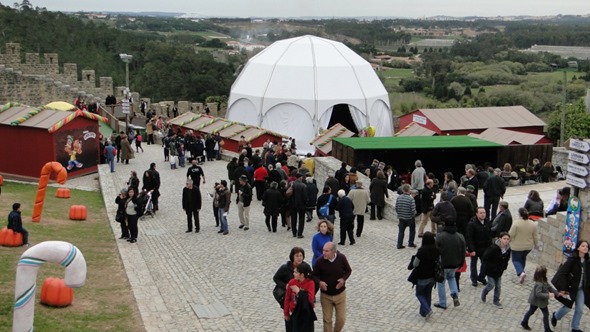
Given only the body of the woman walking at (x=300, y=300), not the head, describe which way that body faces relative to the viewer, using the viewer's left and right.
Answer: facing the viewer and to the left of the viewer

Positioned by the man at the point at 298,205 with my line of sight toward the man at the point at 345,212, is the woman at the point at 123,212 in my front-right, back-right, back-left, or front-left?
back-right

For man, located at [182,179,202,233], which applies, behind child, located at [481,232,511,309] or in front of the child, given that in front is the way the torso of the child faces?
behind

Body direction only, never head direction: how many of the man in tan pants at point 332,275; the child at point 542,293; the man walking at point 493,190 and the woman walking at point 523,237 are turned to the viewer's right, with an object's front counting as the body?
1

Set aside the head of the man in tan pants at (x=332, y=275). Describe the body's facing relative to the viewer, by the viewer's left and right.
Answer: facing the viewer

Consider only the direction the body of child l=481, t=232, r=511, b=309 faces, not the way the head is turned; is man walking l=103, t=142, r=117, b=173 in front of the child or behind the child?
behind

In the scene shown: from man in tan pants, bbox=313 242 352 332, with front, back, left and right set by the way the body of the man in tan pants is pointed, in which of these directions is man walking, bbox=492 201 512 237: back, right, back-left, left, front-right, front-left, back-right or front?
back-left

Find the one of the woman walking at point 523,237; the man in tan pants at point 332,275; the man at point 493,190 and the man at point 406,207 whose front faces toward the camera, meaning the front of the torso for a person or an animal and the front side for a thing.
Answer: the man in tan pants
